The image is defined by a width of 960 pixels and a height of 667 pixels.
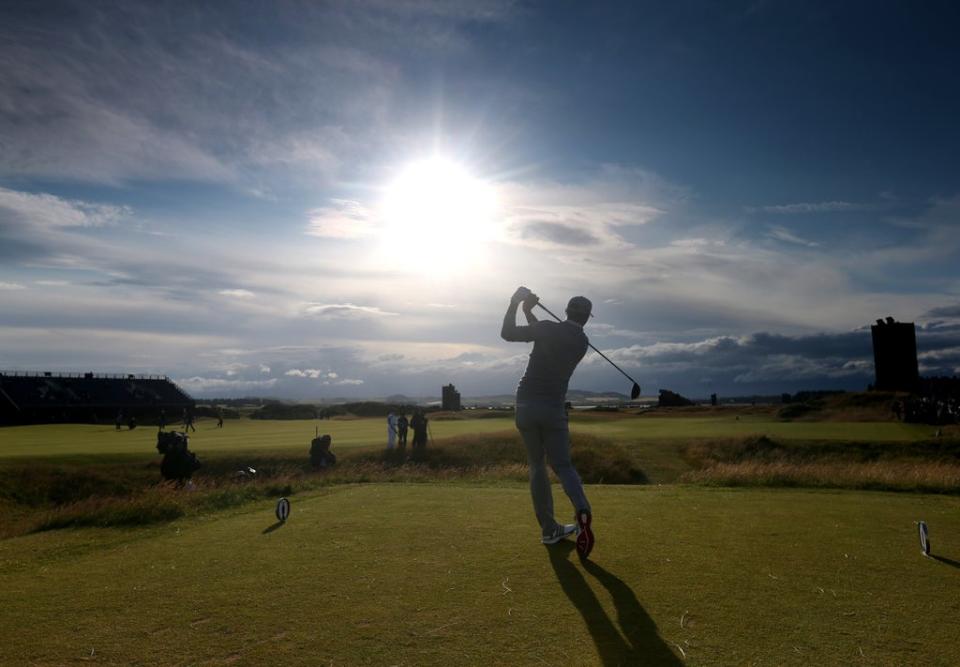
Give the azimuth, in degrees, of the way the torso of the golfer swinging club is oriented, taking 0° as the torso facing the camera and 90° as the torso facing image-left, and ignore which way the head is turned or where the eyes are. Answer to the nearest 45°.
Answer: approximately 180°

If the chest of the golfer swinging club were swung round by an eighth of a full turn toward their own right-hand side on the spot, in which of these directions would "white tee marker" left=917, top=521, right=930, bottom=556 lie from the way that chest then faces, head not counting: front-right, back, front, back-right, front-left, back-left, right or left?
front-right

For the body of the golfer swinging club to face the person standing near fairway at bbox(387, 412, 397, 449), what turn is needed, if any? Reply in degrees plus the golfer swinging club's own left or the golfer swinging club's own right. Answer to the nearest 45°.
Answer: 0° — they already face them

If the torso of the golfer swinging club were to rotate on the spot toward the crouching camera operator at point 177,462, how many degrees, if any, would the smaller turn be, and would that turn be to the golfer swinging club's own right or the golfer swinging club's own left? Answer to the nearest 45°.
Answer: approximately 45° to the golfer swinging club's own left

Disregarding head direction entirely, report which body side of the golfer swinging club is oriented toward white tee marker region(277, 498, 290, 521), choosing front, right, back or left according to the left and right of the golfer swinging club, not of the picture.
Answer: left
